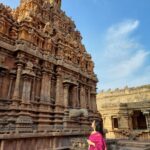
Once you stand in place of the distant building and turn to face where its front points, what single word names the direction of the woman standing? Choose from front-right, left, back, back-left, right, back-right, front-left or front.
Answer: front-left

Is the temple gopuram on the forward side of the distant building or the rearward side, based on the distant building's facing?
on the forward side

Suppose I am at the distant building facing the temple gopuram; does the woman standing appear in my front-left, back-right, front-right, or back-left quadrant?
front-left

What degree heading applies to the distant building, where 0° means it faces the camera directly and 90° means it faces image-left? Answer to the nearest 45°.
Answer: approximately 45°
